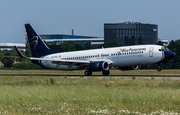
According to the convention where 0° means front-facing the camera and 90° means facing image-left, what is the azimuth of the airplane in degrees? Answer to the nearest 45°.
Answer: approximately 315°
